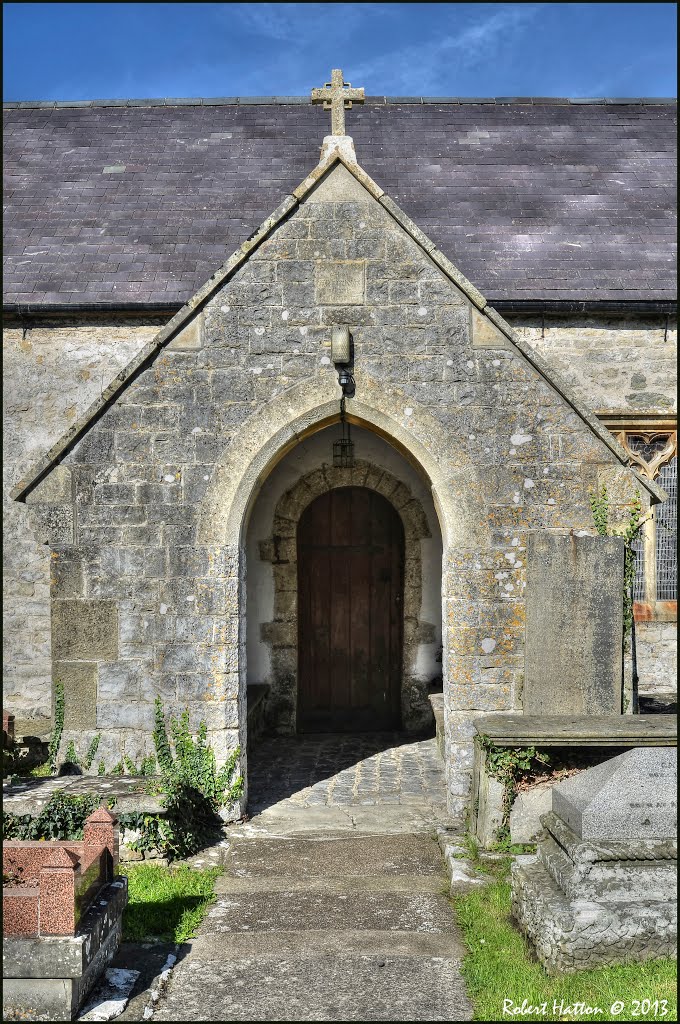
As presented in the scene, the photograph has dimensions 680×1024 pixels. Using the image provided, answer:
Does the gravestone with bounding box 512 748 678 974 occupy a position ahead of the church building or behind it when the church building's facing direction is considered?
ahead

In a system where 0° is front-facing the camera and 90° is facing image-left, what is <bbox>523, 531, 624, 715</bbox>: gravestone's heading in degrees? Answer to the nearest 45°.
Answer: approximately 0°

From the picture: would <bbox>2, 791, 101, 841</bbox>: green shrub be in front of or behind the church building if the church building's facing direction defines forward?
in front

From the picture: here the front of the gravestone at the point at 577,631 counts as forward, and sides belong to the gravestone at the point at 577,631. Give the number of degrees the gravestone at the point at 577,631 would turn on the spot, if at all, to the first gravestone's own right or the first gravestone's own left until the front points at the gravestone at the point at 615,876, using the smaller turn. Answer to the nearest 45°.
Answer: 0° — it already faces it

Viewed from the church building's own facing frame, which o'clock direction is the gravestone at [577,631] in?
The gravestone is roughly at 11 o'clock from the church building.

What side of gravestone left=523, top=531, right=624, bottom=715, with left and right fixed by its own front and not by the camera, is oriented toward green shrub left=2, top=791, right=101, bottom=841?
right

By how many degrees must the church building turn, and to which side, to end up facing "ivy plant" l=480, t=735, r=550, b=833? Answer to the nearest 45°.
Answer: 0° — it already faces it

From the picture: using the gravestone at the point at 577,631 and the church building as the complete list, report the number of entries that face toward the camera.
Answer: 2

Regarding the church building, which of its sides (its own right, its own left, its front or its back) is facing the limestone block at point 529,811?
front
